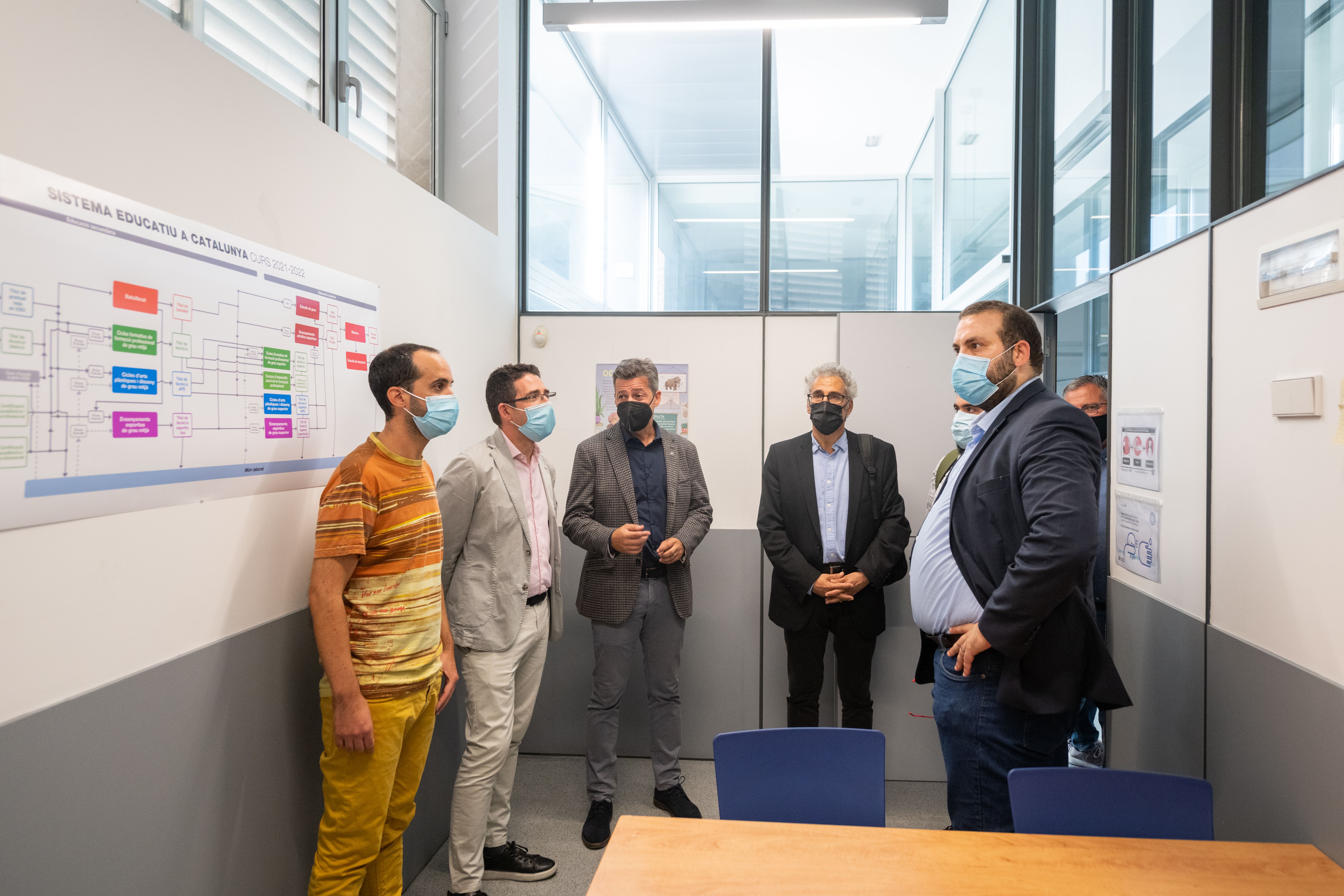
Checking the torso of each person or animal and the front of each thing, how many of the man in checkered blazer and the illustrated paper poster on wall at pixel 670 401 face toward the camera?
2

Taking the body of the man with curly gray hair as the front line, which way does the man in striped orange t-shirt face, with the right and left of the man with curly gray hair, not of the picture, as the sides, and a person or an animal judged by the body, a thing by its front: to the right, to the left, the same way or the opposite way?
to the left

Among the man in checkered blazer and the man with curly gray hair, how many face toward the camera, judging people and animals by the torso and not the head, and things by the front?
2

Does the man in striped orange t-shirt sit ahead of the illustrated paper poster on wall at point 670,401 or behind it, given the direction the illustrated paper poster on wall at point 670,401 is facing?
ahead

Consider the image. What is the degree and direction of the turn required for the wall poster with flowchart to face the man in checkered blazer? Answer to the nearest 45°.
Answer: approximately 90° to its left

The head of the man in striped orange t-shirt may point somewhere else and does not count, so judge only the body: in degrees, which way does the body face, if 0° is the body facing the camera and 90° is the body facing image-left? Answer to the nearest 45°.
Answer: approximately 315°

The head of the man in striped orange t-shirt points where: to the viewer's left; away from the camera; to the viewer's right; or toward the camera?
to the viewer's right

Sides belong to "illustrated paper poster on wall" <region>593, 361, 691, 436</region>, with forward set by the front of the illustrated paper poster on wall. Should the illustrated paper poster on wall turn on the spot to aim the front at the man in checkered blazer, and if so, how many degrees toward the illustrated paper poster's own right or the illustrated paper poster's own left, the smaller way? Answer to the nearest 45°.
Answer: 0° — it already faces them
